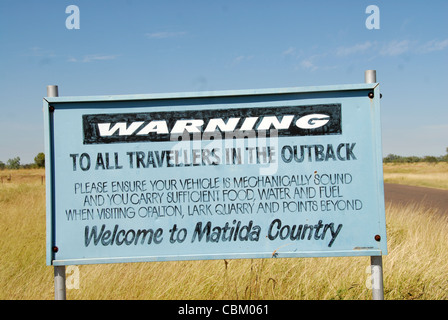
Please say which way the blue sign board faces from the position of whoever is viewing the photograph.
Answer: facing the viewer
